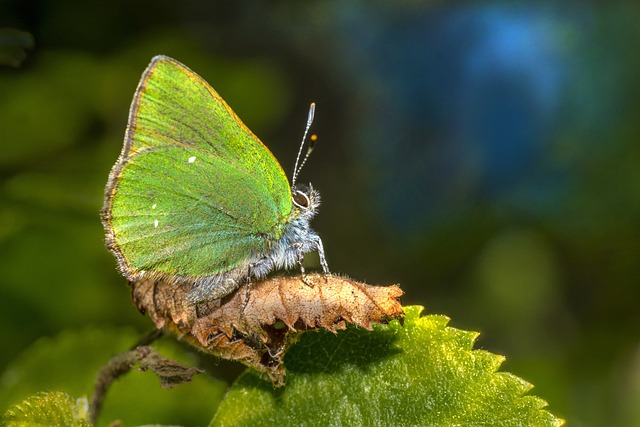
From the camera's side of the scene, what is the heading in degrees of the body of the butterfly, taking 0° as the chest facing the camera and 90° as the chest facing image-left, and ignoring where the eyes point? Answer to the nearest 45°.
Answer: approximately 270°

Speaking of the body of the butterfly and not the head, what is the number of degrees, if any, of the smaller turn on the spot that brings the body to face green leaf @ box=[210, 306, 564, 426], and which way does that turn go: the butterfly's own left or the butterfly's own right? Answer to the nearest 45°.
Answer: approximately 45° to the butterfly's own right
